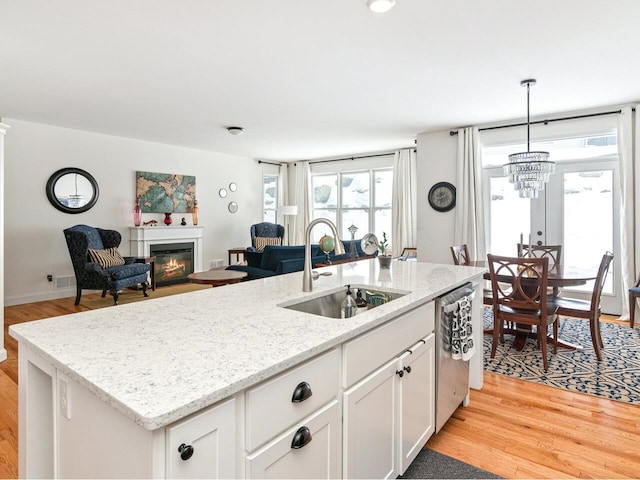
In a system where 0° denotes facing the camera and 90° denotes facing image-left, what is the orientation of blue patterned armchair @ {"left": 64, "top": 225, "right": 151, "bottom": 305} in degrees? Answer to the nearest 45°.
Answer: approximately 315°

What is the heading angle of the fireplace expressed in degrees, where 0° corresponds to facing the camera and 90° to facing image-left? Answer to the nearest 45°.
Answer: approximately 315°

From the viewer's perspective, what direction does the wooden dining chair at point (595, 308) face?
to the viewer's left

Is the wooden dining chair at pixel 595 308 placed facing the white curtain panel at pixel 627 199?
no

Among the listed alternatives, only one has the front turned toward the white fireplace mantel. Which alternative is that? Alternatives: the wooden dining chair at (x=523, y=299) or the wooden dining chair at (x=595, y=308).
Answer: the wooden dining chair at (x=595, y=308)

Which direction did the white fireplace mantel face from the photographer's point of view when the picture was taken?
facing the viewer and to the right of the viewer

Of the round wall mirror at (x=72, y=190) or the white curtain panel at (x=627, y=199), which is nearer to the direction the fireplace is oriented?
the white curtain panel

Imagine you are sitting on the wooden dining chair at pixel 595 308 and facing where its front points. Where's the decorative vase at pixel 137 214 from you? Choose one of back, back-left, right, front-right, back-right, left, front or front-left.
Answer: front

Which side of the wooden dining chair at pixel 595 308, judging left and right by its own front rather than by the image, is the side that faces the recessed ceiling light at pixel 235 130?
front

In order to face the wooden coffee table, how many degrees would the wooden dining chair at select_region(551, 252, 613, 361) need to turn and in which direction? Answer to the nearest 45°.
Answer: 0° — it already faces it

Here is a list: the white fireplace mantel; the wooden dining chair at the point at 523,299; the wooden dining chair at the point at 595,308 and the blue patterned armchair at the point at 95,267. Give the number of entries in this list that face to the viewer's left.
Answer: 1

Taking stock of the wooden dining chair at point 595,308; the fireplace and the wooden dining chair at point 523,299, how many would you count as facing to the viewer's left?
1

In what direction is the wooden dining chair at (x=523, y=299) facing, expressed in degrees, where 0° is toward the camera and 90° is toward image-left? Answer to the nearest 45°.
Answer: approximately 225°

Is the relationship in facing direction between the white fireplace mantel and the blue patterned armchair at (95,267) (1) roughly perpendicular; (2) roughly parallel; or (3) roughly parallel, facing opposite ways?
roughly parallel

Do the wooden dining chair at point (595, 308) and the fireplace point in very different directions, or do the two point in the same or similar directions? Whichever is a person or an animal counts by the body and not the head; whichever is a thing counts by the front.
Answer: very different directions

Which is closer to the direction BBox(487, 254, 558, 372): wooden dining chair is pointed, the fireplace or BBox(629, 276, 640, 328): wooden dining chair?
the wooden dining chair
